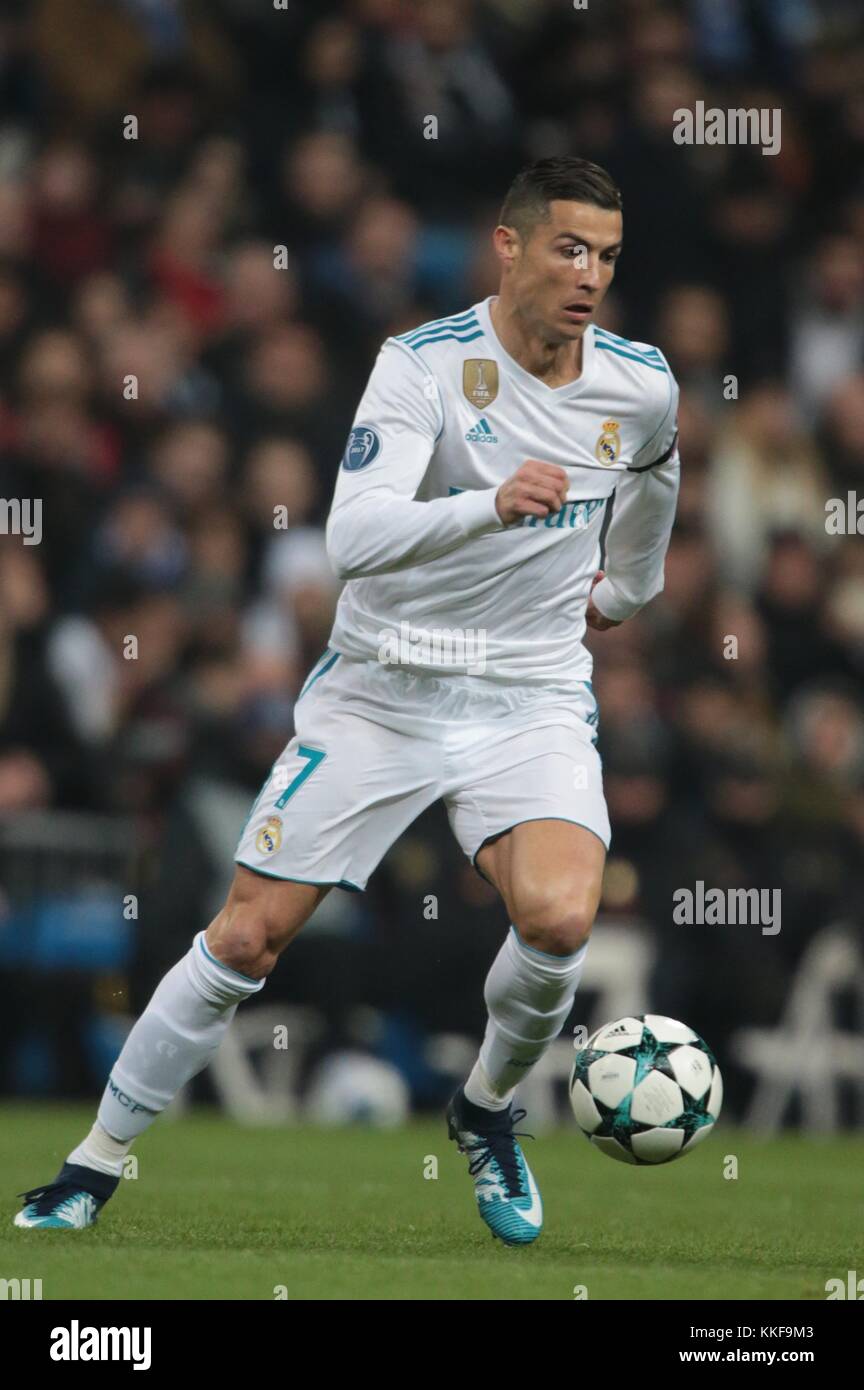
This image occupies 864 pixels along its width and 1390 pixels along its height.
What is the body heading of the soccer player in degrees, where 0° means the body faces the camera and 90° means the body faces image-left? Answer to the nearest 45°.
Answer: approximately 315°
